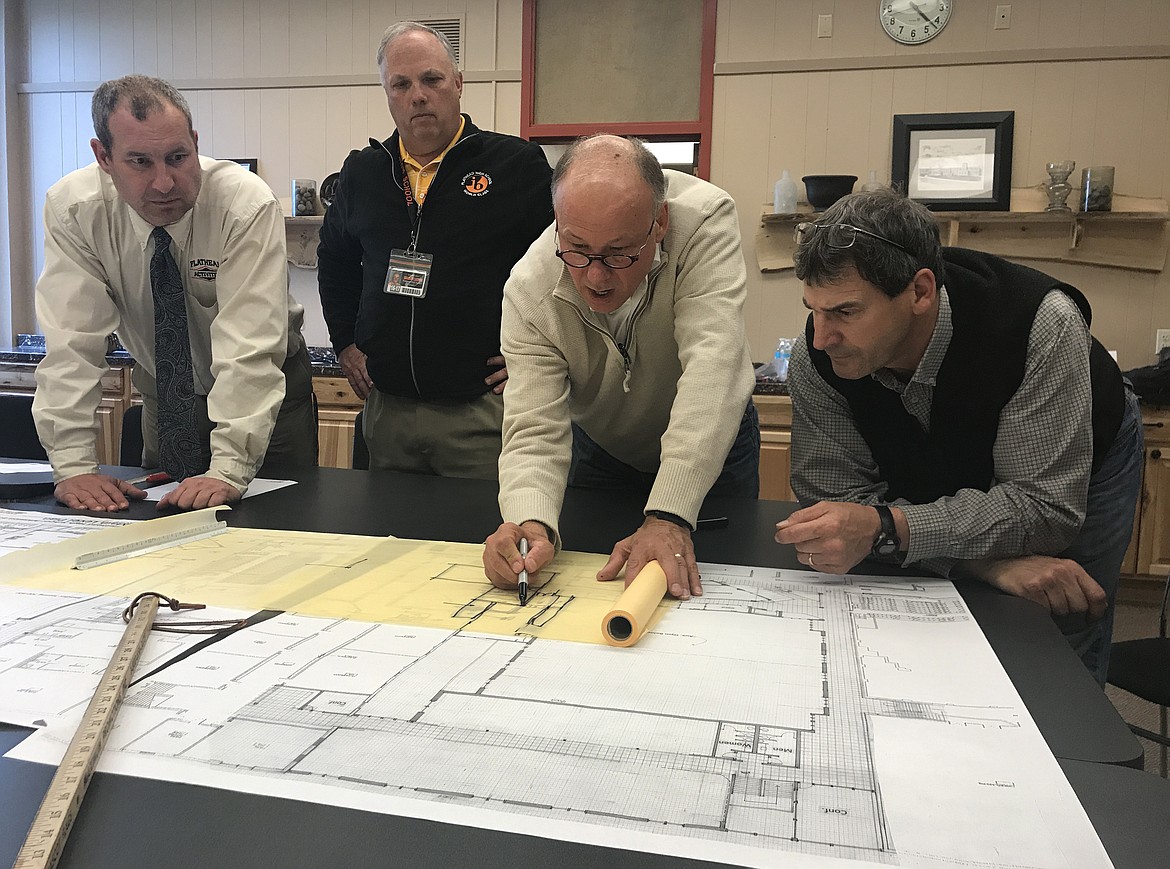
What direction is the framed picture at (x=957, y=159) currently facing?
toward the camera

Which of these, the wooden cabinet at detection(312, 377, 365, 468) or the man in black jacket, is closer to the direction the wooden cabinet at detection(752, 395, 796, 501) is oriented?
the man in black jacket

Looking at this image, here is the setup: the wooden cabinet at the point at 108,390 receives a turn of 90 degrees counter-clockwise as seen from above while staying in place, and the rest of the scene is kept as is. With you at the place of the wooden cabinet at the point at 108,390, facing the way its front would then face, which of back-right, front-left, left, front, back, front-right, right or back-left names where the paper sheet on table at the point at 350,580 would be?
right

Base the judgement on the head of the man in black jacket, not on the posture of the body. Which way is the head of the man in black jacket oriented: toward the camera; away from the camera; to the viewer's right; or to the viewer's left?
toward the camera

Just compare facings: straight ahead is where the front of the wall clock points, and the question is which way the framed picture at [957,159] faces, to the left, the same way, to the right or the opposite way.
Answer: the same way

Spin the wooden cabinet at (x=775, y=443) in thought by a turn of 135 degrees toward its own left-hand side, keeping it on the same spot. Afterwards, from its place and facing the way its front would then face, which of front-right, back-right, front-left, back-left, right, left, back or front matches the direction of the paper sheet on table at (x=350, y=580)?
back-right

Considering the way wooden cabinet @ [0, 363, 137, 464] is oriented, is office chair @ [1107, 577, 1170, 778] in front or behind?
in front

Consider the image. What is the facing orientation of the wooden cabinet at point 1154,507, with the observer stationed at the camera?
facing the viewer

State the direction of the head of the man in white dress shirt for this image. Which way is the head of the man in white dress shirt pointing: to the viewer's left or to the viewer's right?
to the viewer's right

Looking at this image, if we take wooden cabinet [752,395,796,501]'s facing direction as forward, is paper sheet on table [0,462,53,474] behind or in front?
in front

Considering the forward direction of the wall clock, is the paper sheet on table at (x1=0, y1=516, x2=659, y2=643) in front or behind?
in front

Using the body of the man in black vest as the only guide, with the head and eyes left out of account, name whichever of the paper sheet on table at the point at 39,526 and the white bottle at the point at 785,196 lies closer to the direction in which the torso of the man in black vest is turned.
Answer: the paper sheet on table
